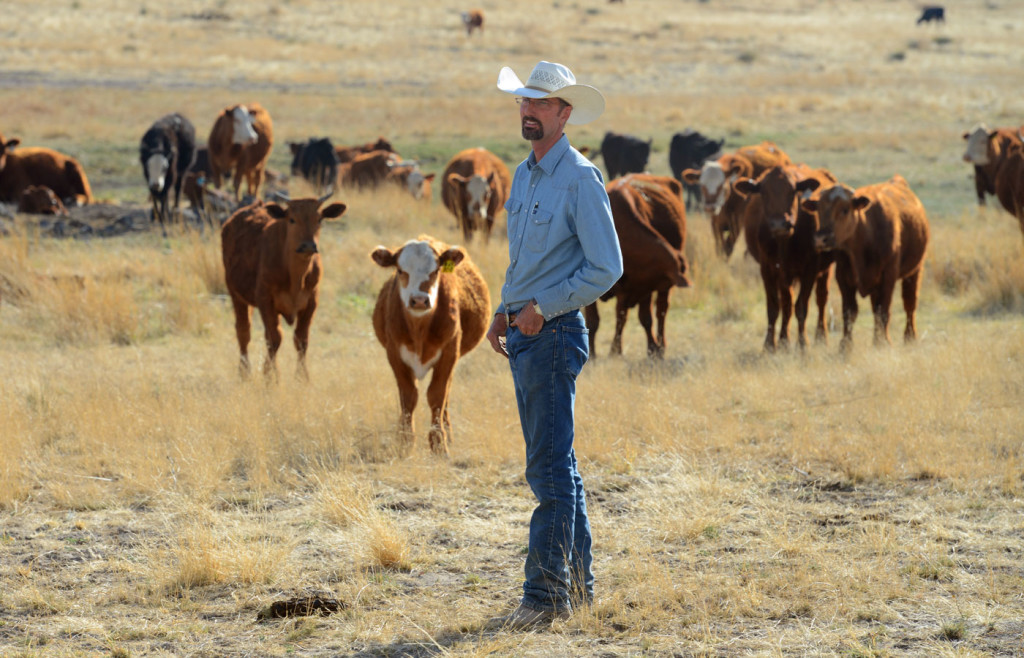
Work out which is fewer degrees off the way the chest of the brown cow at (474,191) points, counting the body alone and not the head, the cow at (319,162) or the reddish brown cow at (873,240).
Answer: the reddish brown cow

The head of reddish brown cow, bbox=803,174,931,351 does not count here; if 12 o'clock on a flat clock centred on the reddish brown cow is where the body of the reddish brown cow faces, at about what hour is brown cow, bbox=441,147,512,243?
The brown cow is roughly at 3 o'clock from the reddish brown cow.

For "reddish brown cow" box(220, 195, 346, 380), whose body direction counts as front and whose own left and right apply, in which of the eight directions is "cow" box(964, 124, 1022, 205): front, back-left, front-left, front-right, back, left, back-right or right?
left

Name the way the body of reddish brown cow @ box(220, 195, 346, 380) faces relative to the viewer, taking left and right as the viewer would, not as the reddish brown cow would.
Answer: facing the viewer and to the right of the viewer

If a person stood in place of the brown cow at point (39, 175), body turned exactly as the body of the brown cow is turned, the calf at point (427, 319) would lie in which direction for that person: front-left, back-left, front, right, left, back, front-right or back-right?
left

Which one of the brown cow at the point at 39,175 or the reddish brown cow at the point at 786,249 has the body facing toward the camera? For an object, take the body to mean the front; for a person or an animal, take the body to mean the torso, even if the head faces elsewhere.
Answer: the reddish brown cow

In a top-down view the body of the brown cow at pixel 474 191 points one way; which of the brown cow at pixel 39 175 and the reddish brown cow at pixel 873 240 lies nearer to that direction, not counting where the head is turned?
the reddish brown cow

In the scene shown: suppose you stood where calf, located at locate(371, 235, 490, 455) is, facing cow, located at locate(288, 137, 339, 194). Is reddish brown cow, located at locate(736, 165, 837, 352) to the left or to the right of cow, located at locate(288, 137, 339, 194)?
right

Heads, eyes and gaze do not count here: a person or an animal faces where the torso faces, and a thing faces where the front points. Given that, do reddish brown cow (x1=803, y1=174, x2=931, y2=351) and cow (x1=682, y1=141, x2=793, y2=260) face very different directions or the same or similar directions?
same or similar directions

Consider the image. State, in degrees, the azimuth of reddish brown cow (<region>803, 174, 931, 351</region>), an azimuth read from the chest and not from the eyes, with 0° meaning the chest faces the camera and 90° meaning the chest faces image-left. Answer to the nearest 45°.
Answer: approximately 45°

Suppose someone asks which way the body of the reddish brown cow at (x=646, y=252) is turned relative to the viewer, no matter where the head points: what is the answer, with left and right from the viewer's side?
facing away from the viewer and to the left of the viewer

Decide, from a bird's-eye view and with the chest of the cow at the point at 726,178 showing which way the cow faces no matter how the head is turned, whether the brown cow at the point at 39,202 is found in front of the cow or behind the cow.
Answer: in front

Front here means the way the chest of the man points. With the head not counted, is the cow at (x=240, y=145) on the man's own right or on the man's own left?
on the man's own right

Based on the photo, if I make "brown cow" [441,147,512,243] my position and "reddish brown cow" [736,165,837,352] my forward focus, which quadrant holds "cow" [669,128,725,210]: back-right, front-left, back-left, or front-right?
back-left

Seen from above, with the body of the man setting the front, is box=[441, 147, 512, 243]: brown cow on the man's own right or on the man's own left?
on the man's own right

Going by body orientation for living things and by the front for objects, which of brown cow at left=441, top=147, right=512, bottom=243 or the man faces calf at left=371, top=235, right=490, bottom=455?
the brown cow

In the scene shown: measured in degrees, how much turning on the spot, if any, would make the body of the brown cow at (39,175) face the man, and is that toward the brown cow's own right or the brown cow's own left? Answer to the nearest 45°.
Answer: approximately 90° to the brown cow's own left

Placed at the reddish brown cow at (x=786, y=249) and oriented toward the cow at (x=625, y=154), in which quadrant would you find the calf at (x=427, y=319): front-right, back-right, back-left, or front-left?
back-left

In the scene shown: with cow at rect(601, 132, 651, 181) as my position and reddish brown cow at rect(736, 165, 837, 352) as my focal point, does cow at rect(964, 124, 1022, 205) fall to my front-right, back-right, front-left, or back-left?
front-left

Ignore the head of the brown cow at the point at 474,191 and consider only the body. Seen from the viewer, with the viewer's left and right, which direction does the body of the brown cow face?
facing the viewer
